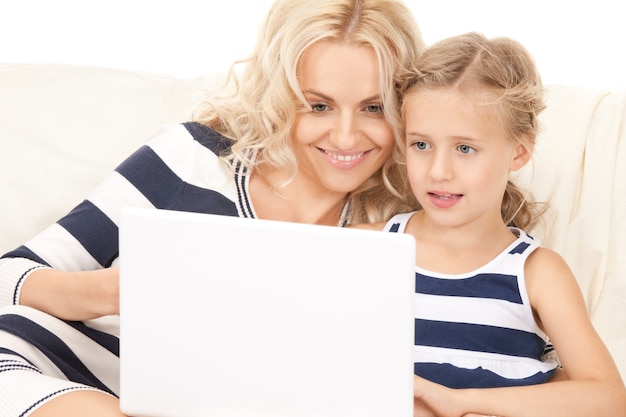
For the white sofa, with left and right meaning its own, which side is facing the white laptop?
front

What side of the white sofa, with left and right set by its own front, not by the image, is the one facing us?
front

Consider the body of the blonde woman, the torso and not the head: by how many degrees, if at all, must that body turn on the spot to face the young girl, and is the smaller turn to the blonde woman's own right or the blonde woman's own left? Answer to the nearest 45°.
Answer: approximately 45° to the blonde woman's own left

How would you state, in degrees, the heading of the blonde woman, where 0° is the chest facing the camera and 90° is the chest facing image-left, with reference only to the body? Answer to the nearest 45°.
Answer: approximately 0°
